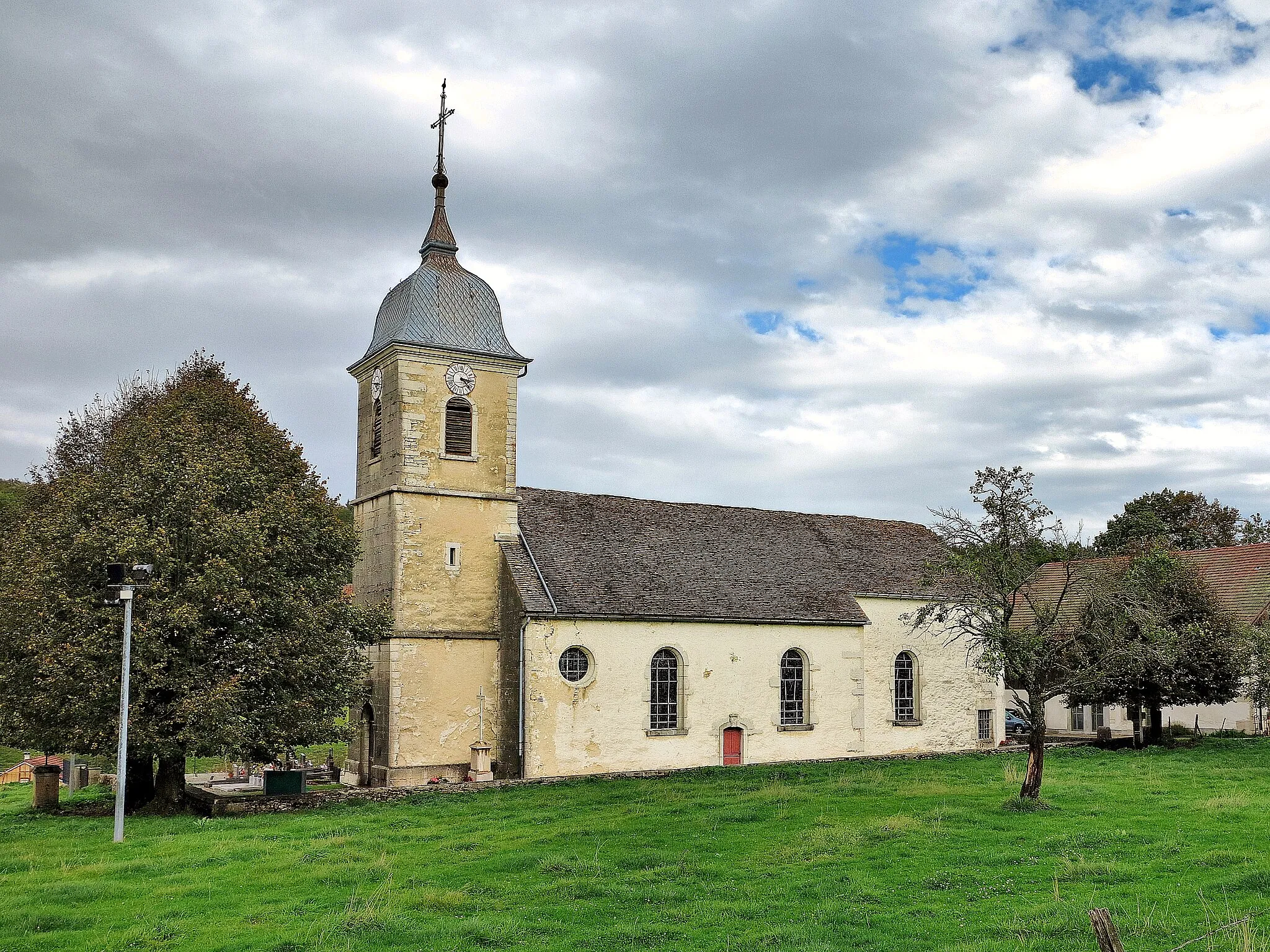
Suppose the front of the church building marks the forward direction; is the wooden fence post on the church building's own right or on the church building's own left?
on the church building's own left

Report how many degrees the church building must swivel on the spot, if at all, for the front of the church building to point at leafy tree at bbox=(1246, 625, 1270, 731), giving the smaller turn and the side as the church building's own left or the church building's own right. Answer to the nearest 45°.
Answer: approximately 180°

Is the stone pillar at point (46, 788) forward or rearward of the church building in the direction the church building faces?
forward

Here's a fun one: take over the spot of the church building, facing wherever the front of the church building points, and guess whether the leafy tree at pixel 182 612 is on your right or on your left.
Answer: on your left

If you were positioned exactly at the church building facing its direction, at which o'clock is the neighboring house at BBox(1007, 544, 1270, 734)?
The neighboring house is roughly at 5 o'clock from the church building.

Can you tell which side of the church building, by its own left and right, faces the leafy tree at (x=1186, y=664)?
back

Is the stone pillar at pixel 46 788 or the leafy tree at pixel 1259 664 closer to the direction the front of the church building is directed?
the stone pillar

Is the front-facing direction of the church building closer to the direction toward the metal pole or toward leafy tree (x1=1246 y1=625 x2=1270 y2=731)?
the metal pole

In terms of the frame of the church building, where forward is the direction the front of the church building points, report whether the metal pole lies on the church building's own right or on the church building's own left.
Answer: on the church building's own left

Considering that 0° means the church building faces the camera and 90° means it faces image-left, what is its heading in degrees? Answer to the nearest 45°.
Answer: approximately 90°

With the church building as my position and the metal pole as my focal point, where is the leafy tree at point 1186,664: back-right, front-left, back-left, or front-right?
back-left
